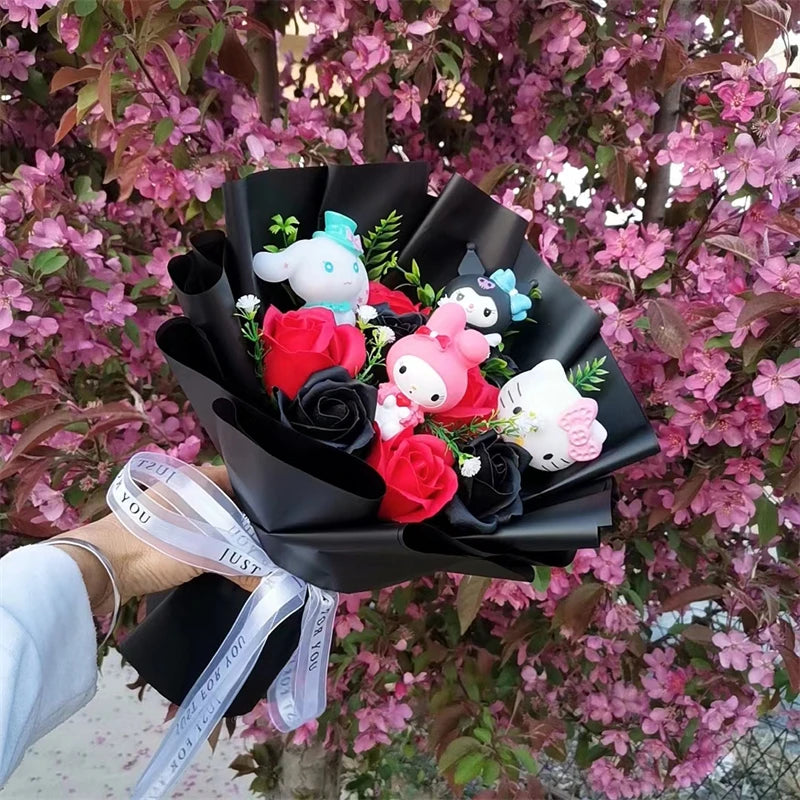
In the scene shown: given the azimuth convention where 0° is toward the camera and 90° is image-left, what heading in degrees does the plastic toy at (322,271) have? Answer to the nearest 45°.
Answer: approximately 315°
